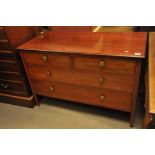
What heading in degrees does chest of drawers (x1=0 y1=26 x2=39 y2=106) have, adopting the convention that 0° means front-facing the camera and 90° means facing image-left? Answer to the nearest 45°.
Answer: approximately 45°

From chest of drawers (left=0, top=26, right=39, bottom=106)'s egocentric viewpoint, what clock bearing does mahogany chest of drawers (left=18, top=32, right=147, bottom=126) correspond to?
The mahogany chest of drawers is roughly at 9 o'clock from the chest of drawers.
